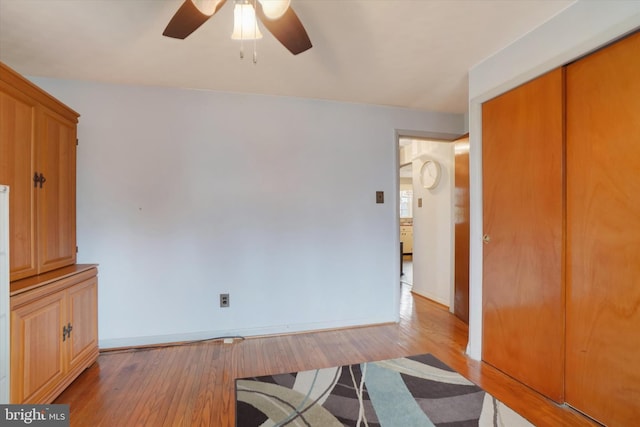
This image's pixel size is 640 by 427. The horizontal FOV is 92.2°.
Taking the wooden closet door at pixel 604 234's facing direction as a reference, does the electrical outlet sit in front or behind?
in front

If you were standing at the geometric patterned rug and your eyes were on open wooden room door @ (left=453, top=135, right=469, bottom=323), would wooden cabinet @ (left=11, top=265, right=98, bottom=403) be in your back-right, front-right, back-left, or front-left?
back-left

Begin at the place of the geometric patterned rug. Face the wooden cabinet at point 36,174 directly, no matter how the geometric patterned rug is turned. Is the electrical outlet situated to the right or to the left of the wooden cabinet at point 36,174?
right

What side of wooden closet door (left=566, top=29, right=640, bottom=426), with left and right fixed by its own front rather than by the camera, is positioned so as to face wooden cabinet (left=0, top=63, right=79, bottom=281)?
front

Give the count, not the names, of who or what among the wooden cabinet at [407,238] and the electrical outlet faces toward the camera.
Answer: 2

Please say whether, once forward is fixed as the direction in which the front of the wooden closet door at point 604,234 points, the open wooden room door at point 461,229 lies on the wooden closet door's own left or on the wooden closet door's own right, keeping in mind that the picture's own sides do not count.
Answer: on the wooden closet door's own right

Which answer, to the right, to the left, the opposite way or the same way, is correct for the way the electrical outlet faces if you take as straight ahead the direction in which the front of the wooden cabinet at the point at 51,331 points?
to the right

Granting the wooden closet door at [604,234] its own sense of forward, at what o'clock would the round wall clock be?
The round wall clock is roughly at 3 o'clock from the wooden closet door.

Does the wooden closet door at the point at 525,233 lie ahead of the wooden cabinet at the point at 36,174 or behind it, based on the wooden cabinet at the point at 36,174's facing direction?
ahead

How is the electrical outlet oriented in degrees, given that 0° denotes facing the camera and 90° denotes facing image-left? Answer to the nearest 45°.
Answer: approximately 0°

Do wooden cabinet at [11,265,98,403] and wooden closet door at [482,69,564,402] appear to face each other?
yes

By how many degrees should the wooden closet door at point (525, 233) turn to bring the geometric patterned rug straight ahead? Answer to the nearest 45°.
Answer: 0° — it already faces it
